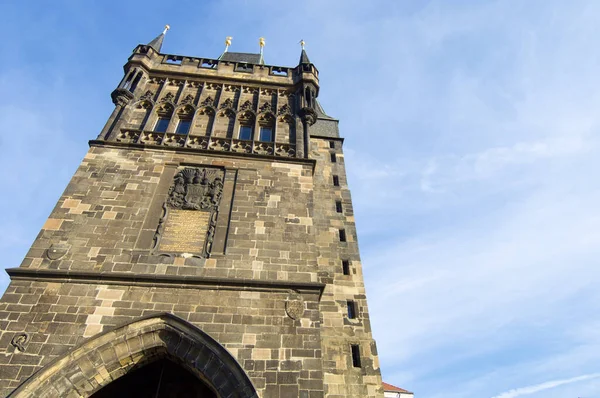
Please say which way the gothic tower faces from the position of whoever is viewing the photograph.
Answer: facing the viewer
